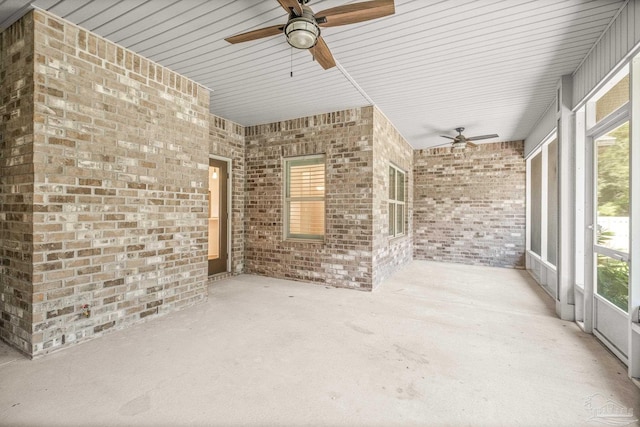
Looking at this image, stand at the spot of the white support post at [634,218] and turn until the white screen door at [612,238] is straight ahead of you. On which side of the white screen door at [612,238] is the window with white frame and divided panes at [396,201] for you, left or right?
left

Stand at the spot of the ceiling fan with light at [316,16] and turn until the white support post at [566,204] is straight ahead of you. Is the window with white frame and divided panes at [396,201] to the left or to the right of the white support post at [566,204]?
left

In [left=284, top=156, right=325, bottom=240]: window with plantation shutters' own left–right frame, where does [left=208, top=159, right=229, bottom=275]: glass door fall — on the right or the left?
on its right

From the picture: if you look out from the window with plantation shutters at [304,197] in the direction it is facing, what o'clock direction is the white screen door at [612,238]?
The white screen door is roughly at 9 o'clock from the window with plantation shutters.

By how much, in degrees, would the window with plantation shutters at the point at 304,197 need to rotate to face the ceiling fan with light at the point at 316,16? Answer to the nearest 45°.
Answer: approximately 45° to its left

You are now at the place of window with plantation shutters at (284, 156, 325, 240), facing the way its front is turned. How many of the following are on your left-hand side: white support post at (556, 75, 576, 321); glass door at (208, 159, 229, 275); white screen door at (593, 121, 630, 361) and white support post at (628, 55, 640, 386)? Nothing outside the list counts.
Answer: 3

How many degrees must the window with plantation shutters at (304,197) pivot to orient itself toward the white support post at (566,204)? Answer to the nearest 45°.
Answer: approximately 90° to its left

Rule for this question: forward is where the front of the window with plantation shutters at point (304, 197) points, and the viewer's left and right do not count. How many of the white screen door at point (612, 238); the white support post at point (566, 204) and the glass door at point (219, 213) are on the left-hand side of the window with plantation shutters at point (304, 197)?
2

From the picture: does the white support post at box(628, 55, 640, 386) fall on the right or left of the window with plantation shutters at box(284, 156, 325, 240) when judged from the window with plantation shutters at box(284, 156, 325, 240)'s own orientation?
on its left

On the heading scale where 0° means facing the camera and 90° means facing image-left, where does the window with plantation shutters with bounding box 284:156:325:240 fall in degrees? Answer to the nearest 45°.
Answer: approximately 45°
